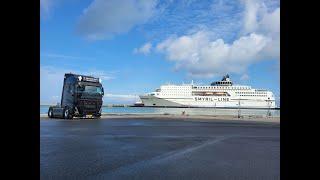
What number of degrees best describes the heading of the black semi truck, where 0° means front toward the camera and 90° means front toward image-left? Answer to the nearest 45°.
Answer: approximately 315°
